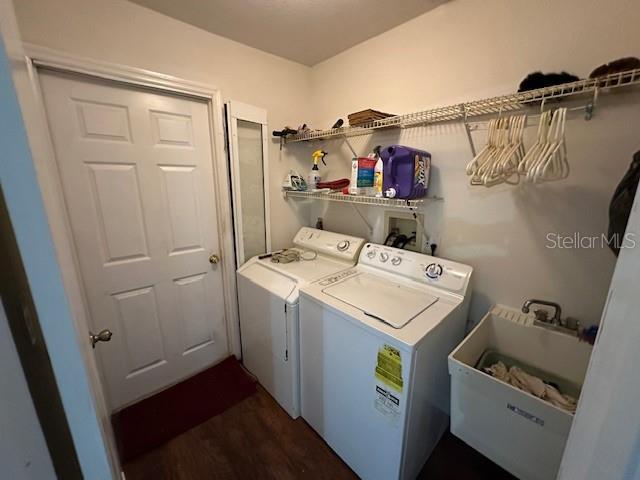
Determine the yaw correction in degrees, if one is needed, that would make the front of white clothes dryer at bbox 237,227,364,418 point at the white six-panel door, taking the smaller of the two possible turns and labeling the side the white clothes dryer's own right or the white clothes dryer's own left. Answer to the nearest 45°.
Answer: approximately 45° to the white clothes dryer's own right

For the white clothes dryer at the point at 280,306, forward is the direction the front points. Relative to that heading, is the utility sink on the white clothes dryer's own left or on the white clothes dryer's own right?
on the white clothes dryer's own left

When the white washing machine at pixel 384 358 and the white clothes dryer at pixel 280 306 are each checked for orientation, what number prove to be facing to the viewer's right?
0

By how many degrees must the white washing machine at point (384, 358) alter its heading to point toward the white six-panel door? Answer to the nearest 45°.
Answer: approximately 45° to its right

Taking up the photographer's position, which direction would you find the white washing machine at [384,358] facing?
facing the viewer and to the left of the viewer

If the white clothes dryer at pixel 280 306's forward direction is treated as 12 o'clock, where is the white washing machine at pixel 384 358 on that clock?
the white washing machine at pixel 384 358 is roughly at 9 o'clock from the white clothes dryer at pixel 280 306.

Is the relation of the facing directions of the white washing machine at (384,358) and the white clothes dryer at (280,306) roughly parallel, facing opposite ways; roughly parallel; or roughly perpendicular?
roughly parallel

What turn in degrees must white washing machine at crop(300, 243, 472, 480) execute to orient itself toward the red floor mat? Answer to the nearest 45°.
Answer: approximately 45° to its right
